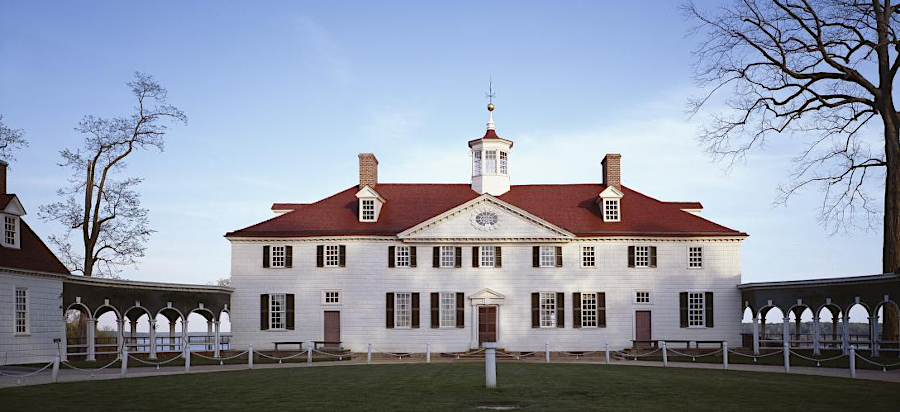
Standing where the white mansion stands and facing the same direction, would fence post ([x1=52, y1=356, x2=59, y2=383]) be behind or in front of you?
in front

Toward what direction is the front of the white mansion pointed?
toward the camera
